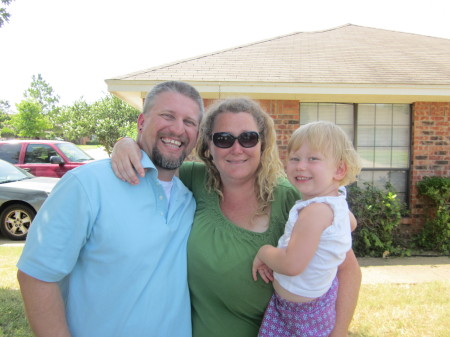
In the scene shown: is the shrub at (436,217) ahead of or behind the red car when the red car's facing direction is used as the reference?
ahead

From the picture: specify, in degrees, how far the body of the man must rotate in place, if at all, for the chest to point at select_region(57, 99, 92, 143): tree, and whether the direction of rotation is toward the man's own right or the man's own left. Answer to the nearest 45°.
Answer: approximately 135° to the man's own left

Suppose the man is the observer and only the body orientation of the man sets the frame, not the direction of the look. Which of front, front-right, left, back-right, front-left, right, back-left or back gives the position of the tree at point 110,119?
back-left

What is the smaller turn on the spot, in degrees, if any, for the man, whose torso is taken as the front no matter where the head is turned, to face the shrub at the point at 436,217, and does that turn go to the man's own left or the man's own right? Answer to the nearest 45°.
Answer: approximately 90° to the man's own left

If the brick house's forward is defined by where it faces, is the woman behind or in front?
in front

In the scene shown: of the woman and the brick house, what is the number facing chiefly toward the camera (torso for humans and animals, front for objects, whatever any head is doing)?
2

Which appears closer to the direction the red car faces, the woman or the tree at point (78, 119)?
the woman

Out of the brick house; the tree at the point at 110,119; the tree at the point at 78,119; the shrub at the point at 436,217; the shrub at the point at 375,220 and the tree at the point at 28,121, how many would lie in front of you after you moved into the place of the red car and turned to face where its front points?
3
